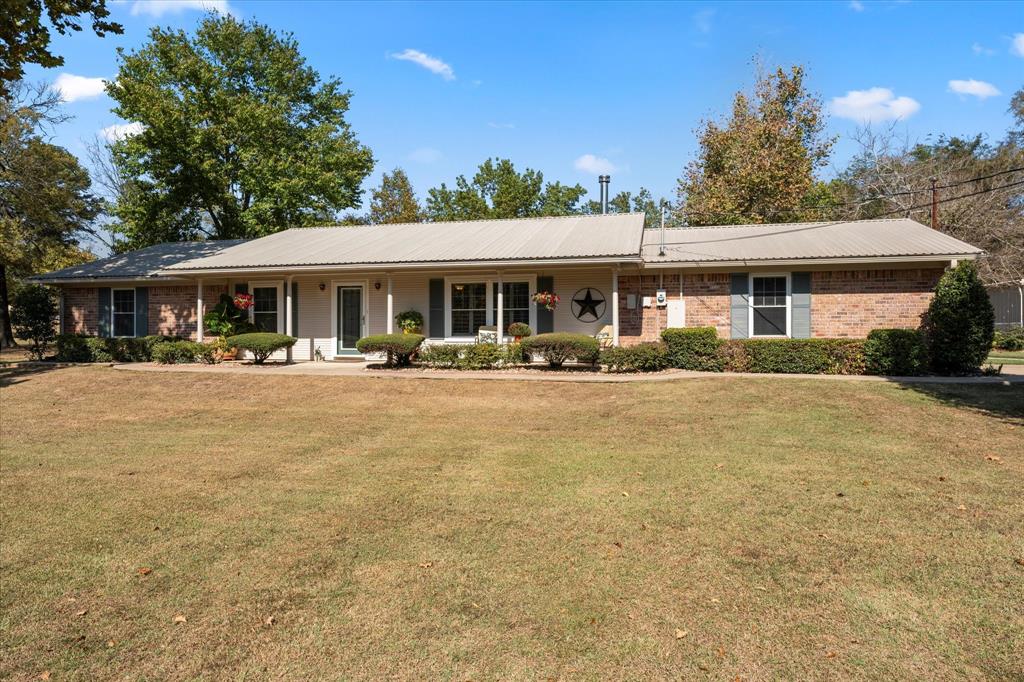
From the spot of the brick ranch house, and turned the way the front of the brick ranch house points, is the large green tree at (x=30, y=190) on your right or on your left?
on your right

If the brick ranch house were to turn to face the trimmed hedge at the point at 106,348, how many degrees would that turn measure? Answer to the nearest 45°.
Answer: approximately 90° to its right

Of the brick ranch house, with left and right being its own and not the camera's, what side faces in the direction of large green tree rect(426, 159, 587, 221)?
back

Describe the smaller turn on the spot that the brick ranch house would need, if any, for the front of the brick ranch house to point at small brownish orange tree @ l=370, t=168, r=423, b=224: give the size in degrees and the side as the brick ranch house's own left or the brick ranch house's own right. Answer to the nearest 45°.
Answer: approximately 180°

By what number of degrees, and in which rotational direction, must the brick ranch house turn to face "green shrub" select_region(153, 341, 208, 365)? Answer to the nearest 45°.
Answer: approximately 90° to its right

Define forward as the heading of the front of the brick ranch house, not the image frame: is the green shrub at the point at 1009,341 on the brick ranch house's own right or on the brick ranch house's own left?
on the brick ranch house's own left

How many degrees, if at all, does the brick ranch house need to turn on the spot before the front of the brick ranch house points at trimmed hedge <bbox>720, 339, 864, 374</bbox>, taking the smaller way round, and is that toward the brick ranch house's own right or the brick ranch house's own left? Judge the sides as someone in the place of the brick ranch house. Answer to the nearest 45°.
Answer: approximately 45° to the brick ranch house's own left

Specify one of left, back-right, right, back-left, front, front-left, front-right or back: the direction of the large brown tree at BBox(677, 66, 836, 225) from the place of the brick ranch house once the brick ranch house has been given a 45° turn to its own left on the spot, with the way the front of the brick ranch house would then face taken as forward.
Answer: left

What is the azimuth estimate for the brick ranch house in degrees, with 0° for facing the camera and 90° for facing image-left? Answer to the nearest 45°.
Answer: approximately 0°
